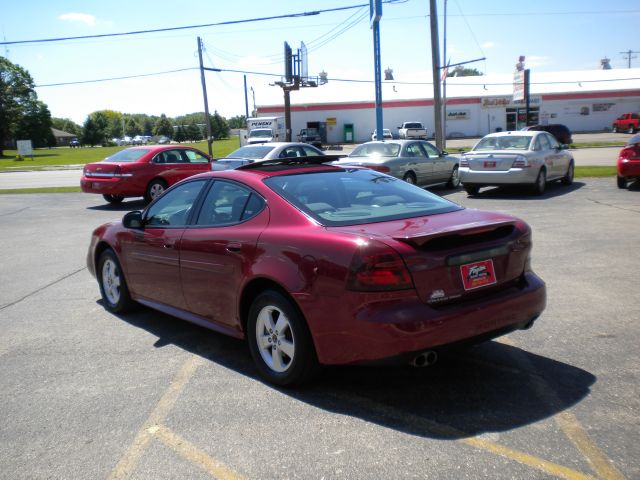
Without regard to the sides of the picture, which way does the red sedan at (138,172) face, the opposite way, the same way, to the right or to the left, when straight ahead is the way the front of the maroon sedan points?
to the right

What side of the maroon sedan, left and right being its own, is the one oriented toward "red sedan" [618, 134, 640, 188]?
right

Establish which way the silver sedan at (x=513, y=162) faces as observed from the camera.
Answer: facing away from the viewer and to the right of the viewer

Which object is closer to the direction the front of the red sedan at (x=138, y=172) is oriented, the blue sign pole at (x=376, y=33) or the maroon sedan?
the blue sign pole

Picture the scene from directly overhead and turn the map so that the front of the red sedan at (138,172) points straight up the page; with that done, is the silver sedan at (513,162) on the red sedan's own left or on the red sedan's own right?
on the red sedan's own right

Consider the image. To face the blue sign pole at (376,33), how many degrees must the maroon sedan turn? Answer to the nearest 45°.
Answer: approximately 45° to its right

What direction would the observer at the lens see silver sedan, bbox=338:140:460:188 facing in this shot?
facing away from the viewer and to the right of the viewer

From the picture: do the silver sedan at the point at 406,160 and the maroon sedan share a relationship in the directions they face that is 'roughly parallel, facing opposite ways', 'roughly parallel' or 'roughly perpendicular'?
roughly perpendicular

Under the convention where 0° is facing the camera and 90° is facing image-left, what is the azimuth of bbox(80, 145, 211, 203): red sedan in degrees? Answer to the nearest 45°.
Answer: approximately 225°
